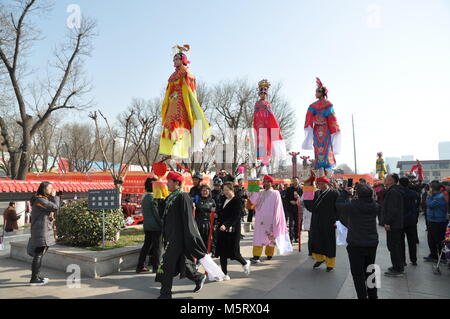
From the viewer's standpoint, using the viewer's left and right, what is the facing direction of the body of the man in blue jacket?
facing to the left of the viewer

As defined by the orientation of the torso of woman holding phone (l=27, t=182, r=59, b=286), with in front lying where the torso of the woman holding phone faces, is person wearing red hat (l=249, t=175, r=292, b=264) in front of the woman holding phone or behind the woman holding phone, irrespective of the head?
in front

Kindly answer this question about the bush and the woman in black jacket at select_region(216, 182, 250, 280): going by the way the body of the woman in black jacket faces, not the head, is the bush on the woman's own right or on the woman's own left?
on the woman's own right

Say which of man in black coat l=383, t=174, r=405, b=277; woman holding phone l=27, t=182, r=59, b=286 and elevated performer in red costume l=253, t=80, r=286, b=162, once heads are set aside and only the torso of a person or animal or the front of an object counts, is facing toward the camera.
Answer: the elevated performer in red costume

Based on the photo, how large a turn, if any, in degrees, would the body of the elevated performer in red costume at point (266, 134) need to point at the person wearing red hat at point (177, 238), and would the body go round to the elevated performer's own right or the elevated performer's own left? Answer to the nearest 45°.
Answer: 0° — they already face them

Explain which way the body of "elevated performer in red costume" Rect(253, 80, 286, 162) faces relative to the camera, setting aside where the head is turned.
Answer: toward the camera

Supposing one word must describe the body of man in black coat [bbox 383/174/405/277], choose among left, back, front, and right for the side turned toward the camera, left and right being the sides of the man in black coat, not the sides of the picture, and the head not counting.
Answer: left

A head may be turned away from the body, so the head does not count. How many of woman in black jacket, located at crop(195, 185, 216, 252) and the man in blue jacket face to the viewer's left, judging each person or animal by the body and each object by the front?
1

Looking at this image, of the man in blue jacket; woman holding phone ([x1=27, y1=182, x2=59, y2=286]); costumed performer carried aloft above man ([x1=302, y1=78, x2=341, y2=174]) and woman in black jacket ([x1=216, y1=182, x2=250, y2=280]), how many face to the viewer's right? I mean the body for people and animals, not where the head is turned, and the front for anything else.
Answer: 1

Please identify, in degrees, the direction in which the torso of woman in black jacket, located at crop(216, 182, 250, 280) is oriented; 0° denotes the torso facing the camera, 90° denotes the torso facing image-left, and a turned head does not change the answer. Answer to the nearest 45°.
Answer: approximately 45°
